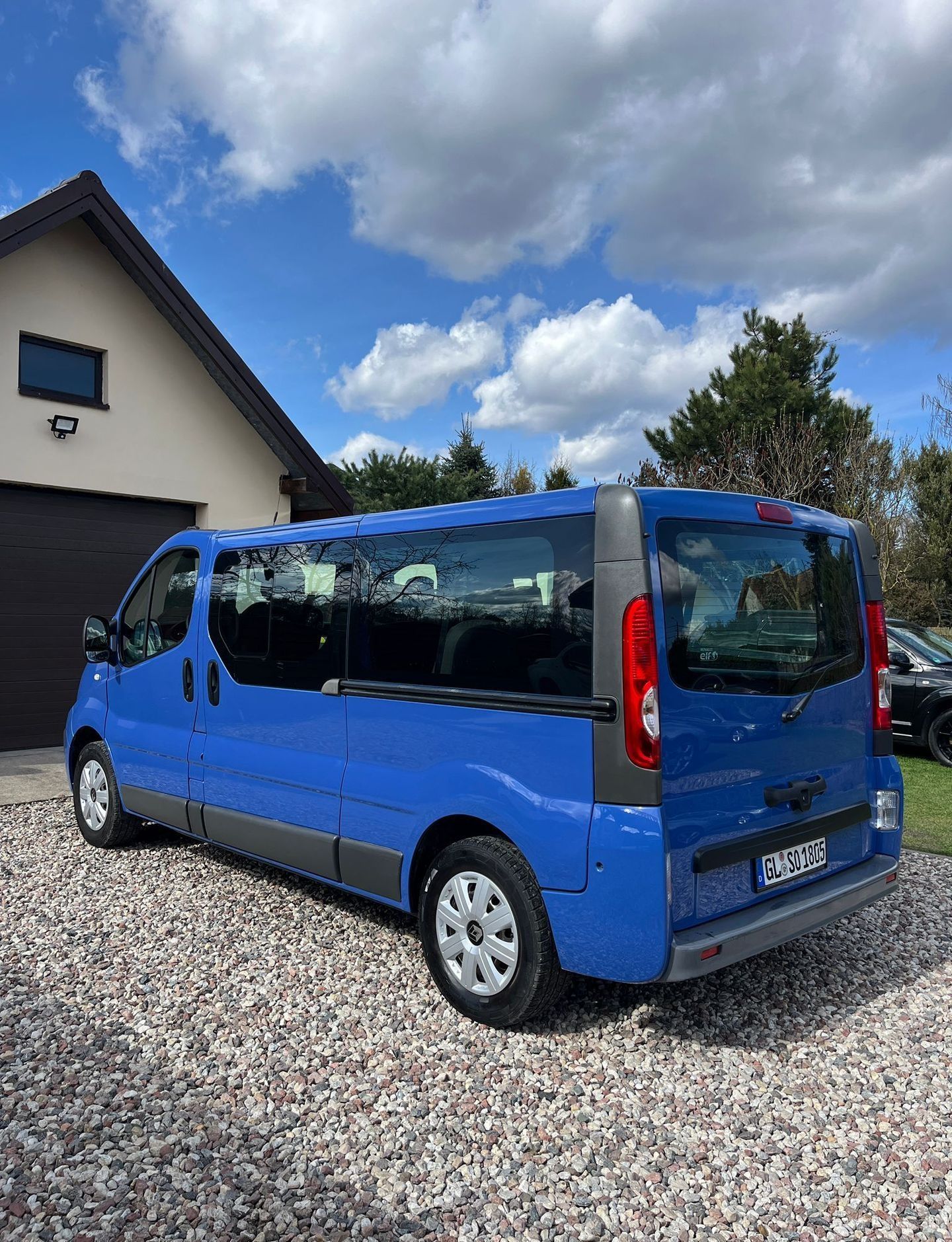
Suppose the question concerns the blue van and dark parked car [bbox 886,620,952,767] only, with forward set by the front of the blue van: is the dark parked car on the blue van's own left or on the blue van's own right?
on the blue van's own right

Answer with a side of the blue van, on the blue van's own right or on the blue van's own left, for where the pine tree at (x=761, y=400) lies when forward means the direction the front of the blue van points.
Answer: on the blue van's own right

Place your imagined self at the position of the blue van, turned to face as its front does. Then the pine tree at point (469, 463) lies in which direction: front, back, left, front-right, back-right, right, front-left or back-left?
front-right

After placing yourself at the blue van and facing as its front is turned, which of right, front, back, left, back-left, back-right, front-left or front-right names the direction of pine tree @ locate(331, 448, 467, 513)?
front-right

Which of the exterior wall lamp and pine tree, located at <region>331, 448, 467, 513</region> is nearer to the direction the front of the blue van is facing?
the exterior wall lamp

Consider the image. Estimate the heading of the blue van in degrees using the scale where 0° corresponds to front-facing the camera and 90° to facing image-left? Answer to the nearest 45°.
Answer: approximately 135°

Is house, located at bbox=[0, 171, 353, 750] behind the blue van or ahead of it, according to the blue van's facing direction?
ahead

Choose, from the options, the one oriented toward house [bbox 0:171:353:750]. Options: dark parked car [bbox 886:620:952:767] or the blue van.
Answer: the blue van

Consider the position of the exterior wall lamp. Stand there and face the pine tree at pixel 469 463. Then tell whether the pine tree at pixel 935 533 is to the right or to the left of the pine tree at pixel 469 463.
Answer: right
